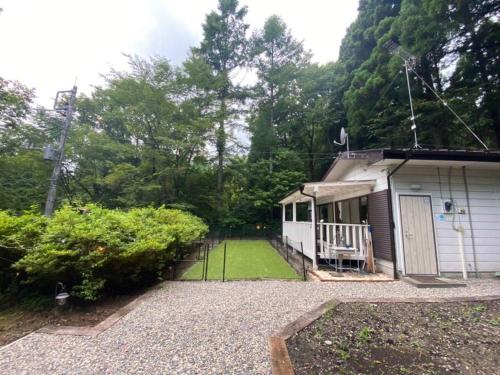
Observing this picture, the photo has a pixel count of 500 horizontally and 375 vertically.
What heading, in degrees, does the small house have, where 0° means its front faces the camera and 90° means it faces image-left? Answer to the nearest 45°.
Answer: approximately 45°

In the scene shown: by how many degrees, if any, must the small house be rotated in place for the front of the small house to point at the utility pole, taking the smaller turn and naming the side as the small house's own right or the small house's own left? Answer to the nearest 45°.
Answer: approximately 45° to the small house's own right

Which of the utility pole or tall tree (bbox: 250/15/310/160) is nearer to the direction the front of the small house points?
the utility pole

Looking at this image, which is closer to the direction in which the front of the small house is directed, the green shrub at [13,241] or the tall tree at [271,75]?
the green shrub

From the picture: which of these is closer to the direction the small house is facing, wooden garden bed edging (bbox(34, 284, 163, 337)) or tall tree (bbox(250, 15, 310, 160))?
the wooden garden bed edging
